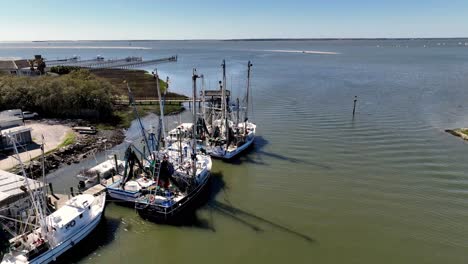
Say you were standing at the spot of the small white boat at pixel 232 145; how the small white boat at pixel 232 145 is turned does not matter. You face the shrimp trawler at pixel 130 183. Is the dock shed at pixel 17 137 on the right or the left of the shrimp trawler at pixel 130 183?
right

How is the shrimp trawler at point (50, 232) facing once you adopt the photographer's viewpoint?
facing away from the viewer and to the right of the viewer

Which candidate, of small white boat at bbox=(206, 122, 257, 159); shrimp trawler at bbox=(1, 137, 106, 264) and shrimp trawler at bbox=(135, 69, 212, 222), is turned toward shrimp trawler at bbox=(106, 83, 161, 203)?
shrimp trawler at bbox=(1, 137, 106, 264)

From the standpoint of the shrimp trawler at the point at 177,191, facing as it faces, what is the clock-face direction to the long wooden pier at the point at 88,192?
The long wooden pier is roughly at 8 o'clock from the shrimp trawler.

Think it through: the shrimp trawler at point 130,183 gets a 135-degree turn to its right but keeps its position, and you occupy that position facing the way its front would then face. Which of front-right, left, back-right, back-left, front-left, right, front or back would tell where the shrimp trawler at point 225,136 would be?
back-left

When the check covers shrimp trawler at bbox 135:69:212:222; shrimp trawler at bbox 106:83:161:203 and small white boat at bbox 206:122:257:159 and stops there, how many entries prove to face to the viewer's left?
0

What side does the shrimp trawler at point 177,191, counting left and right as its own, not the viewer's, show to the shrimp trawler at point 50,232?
back

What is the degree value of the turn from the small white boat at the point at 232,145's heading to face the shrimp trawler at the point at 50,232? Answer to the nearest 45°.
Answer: approximately 180°

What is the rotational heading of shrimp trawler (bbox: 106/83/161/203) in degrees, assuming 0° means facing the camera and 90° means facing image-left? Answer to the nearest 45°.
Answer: approximately 225°

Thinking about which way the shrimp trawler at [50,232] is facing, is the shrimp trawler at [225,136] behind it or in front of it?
in front

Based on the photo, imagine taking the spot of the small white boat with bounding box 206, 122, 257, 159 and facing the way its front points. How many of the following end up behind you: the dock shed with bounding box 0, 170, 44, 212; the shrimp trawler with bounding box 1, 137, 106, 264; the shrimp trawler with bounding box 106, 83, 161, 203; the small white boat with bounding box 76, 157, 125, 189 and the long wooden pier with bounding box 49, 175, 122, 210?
5

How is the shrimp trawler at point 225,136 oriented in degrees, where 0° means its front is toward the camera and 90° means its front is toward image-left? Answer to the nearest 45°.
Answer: approximately 225°

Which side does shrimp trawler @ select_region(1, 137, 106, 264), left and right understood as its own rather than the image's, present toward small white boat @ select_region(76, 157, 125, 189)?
front

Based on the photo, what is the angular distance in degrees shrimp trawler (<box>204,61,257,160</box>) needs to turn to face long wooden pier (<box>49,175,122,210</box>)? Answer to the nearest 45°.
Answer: approximately 180°
